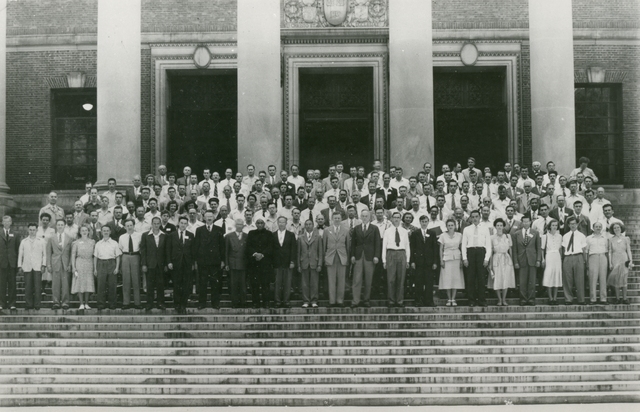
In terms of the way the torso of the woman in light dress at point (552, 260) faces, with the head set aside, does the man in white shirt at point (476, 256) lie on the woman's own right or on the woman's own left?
on the woman's own right

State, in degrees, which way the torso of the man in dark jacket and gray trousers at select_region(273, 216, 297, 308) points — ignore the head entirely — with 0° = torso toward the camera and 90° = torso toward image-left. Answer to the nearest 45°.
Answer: approximately 0°

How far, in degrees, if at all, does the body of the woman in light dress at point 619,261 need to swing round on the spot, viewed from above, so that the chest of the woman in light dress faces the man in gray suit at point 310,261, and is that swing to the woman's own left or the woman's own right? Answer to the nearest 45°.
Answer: approximately 90° to the woman's own right

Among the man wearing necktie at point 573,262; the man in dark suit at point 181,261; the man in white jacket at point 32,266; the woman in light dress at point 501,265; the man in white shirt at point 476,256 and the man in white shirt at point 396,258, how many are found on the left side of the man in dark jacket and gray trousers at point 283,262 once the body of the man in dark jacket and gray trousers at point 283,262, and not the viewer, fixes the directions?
4

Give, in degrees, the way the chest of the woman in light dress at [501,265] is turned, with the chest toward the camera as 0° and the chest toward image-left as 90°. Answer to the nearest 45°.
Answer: approximately 0°

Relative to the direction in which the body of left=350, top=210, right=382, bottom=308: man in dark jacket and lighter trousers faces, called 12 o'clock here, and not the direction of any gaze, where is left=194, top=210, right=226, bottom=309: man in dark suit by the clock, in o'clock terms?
left=194, top=210, right=226, bottom=309: man in dark suit is roughly at 3 o'clock from left=350, top=210, right=382, bottom=308: man in dark jacket and lighter trousers.

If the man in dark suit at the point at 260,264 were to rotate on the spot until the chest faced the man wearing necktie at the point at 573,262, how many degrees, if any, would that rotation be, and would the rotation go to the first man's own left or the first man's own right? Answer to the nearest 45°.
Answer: approximately 90° to the first man's own left

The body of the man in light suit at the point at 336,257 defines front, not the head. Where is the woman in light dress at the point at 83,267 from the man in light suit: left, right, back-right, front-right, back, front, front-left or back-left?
right

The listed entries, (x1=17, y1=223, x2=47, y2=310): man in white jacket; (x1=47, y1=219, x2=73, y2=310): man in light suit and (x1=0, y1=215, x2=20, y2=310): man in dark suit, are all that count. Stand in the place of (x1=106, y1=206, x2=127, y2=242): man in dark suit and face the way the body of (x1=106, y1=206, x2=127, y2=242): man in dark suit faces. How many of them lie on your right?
3

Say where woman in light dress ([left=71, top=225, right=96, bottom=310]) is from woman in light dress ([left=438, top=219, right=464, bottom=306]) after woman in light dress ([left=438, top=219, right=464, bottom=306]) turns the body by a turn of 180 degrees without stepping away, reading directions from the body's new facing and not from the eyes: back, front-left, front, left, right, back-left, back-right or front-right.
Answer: left

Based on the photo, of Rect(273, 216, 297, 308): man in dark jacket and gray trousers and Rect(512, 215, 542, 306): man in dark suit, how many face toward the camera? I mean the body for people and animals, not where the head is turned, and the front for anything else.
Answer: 2

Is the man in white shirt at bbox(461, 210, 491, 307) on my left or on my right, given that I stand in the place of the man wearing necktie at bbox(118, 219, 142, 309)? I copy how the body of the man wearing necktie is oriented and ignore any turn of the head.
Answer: on my left

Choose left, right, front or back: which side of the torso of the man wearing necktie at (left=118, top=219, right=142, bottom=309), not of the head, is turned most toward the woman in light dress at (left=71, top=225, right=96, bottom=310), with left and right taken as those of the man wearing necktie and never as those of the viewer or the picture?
right
